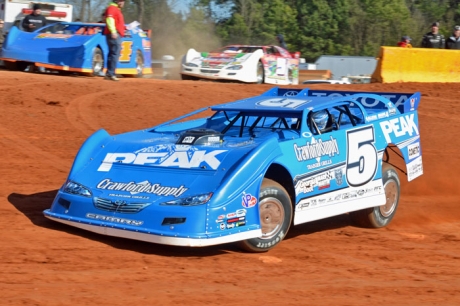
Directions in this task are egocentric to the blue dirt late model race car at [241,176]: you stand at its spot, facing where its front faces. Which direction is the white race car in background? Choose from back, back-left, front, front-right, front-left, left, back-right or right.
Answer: back-right

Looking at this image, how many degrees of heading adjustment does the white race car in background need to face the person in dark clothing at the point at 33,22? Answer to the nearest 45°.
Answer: approximately 45° to its right

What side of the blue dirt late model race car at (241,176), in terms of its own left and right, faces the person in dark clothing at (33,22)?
right

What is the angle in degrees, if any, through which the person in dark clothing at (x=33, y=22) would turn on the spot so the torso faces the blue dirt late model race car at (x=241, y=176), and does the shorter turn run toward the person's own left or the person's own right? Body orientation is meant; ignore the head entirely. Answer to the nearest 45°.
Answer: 0° — they already face it

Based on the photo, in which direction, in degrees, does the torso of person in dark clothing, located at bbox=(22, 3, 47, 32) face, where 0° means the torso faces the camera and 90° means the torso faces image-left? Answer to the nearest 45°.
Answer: approximately 0°
